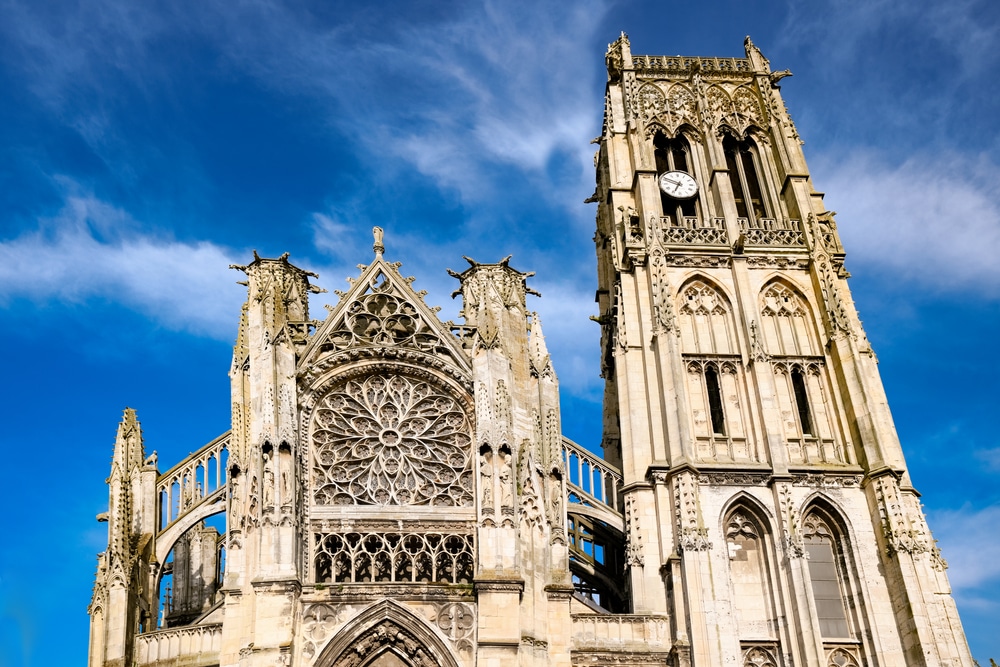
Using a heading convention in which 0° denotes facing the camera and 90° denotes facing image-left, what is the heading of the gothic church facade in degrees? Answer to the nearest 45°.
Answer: approximately 0°
